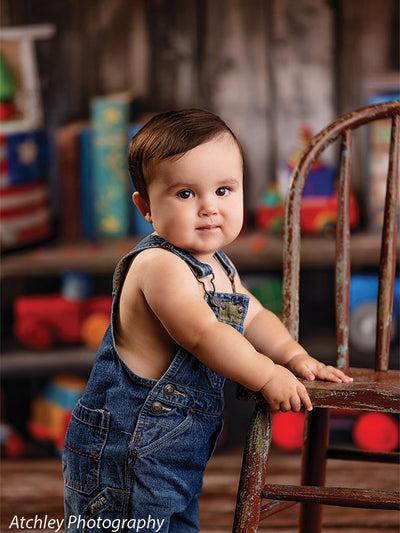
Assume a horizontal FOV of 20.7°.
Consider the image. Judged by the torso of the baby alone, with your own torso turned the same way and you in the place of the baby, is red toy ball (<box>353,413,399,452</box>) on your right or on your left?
on your left

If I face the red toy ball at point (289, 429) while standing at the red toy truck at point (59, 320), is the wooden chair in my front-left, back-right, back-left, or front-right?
front-right

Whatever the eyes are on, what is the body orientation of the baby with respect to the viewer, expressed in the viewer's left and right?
facing the viewer and to the right of the viewer

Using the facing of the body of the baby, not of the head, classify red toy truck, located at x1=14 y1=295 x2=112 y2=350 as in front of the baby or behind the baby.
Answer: behind
